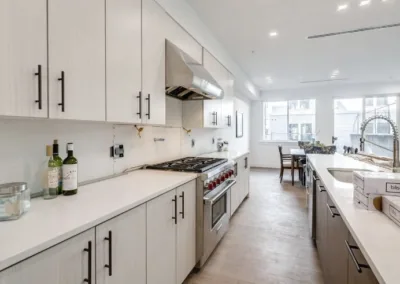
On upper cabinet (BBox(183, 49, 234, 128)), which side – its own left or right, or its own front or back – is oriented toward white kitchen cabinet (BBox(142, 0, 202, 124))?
right

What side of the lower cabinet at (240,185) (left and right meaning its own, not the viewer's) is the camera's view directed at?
right

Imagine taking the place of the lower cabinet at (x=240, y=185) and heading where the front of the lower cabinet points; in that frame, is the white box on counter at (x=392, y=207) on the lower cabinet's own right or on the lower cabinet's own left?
on the lower cabinet's own right

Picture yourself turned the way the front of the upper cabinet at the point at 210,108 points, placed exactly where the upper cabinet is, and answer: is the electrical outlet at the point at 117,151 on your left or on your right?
on your right

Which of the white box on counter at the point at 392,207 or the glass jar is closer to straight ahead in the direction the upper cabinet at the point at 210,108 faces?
the white box on counter

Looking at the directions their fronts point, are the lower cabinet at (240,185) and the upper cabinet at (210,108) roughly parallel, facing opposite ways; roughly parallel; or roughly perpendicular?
roughly parallel

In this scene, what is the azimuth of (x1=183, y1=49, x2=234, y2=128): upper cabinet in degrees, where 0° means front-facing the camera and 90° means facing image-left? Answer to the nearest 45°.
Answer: approximately 270°

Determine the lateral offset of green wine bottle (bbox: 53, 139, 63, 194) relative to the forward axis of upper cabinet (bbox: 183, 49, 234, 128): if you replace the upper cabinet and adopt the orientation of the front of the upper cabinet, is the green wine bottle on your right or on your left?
on your right

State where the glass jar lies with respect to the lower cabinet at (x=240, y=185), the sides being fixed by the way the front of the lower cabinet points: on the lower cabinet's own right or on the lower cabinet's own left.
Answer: on the lower cabinet's own right

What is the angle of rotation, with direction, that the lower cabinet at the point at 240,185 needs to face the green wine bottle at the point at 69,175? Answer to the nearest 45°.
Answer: approximately 90° to its right

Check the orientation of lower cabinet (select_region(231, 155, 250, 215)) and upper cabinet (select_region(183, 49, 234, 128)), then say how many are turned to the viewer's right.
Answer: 2

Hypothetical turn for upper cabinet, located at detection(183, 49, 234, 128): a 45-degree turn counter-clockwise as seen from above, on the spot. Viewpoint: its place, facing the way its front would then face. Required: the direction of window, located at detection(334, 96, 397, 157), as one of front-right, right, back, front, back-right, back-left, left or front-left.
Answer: front

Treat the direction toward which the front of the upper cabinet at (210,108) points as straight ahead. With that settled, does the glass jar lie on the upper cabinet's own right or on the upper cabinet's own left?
on the upper cabinet's own right

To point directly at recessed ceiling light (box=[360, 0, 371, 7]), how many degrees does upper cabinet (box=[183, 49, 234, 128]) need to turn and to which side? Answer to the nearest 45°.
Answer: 0° — it already faces it

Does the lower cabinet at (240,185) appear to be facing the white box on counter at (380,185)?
no
